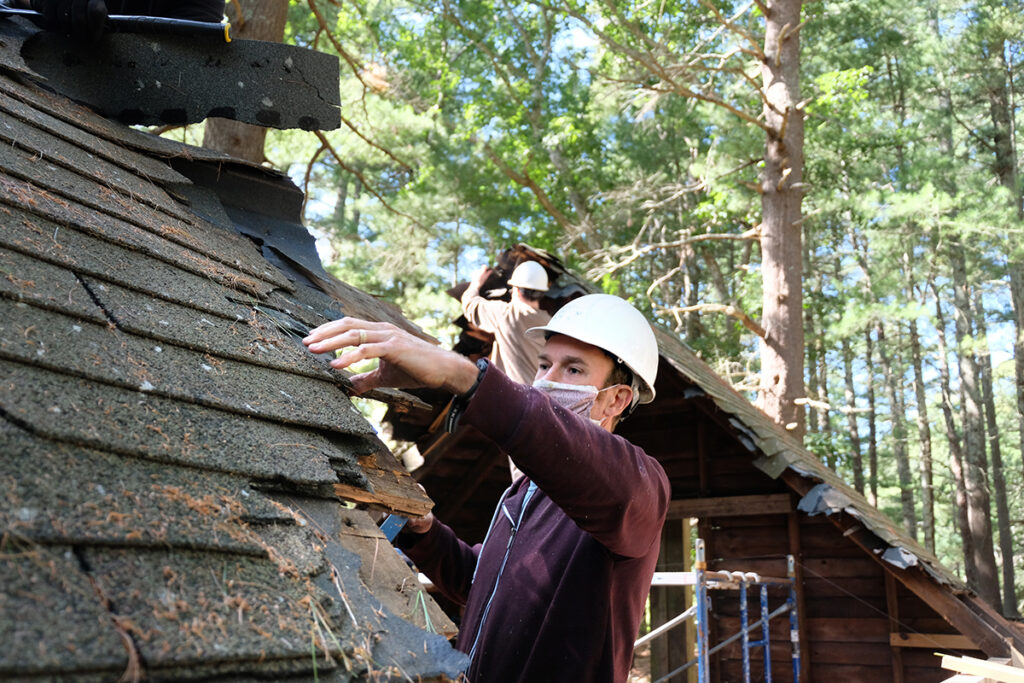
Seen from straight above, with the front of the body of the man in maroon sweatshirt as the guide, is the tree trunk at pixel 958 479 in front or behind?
behind

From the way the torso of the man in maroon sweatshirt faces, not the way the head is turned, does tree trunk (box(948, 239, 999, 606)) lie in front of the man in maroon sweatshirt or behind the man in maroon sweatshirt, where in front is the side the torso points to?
behind

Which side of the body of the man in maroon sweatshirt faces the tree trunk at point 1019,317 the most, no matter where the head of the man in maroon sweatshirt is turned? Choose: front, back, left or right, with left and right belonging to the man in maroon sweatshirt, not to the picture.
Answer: back

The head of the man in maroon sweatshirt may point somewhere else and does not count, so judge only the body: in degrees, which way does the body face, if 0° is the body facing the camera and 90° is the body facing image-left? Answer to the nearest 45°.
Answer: approximately 45°

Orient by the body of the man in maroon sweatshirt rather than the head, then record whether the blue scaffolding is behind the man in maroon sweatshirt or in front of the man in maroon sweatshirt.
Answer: behind

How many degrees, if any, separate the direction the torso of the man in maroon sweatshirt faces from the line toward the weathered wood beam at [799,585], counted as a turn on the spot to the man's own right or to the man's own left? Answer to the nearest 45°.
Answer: approximately 180°

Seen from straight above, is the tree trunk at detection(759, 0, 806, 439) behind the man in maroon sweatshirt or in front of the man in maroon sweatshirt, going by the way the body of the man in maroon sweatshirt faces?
behind
